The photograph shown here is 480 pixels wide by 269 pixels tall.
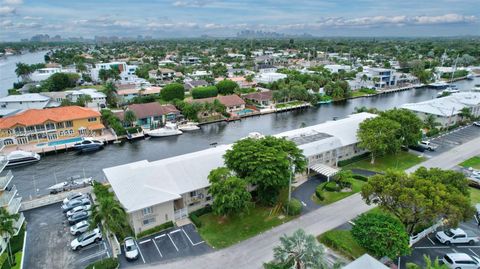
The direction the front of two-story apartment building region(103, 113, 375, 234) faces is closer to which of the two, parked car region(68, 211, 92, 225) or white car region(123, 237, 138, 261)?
the white car

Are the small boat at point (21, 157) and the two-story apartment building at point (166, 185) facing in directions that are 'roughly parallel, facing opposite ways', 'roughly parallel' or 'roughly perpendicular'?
roughly perpendicular

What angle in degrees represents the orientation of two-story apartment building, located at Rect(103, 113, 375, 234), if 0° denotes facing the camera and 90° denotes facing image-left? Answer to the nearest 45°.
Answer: approximately 315°

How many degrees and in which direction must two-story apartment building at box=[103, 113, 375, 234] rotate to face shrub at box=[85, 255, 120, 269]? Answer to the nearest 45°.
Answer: approximately 45° to its right

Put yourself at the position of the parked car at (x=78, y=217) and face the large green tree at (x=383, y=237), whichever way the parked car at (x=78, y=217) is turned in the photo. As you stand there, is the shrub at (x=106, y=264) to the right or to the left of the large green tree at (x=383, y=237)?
right

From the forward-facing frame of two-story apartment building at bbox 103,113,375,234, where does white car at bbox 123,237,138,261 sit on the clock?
The white car is roughly at 2 o'clock from the two-story apartment building.
